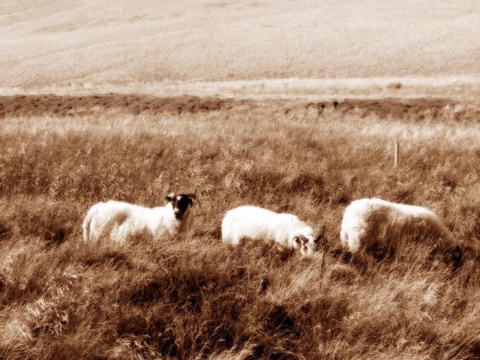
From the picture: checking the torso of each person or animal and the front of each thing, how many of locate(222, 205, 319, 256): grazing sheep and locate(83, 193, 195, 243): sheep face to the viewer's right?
2

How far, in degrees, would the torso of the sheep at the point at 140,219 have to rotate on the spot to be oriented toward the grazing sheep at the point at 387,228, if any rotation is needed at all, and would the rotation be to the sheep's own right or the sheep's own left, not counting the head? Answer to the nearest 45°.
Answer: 0° — it already faces it

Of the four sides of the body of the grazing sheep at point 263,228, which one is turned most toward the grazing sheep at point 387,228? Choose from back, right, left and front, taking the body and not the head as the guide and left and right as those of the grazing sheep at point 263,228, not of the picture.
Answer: front

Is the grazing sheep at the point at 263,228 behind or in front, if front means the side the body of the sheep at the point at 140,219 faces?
in front

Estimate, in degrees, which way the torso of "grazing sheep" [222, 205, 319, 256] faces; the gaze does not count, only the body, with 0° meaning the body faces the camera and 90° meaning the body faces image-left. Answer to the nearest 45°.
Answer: approximately 270°

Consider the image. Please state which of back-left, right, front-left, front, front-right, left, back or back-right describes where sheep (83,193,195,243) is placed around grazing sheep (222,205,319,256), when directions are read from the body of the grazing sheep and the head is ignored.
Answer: back

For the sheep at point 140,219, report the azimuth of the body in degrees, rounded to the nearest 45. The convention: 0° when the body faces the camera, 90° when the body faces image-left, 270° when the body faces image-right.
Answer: approximately 270°

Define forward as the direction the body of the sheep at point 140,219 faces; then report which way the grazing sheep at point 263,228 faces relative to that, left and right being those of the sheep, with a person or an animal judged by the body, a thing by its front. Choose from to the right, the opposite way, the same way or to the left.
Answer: the same way

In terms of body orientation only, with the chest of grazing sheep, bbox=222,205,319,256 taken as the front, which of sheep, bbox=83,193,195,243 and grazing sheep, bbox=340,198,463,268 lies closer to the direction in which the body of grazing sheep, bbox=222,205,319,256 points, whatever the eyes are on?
the grazing sheep
